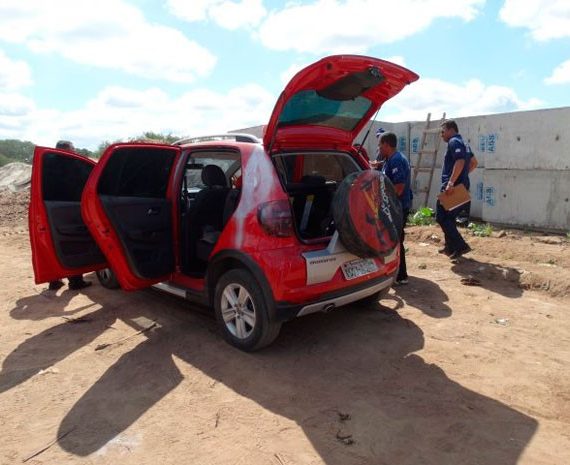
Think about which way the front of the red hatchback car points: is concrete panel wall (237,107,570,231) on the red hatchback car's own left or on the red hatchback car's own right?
on the red hatchback car's own right

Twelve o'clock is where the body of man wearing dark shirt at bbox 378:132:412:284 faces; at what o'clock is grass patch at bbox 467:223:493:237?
The grass patch is roughly at 4 o'clock from the man wearing dark shirt.

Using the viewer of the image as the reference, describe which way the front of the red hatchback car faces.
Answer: facing away from the viewer and to the left of the viewer

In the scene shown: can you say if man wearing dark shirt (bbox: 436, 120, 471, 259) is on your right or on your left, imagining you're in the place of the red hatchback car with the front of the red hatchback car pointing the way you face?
on your right

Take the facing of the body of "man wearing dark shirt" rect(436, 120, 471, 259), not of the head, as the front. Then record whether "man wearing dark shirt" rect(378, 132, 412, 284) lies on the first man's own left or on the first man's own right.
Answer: on the first man's own left

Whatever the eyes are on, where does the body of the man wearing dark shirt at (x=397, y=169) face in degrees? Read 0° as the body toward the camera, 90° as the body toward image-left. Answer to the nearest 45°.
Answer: approximately 90°

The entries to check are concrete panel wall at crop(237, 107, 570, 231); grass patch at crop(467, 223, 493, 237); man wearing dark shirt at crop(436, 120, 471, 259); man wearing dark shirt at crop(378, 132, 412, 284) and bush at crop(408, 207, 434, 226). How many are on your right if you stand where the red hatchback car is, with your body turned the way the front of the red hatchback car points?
5

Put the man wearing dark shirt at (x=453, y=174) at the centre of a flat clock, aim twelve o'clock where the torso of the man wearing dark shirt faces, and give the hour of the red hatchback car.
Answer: The red hatchback car is roughly at 10 o'clock from the man wearing dark shirt.

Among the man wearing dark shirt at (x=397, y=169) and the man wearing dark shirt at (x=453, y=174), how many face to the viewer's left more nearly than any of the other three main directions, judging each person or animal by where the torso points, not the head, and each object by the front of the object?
2

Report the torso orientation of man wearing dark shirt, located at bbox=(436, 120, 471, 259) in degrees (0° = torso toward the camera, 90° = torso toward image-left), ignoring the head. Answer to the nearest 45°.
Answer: approximately 90°

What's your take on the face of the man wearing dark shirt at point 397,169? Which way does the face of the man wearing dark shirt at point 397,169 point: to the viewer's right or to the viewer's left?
to the viewer's left
